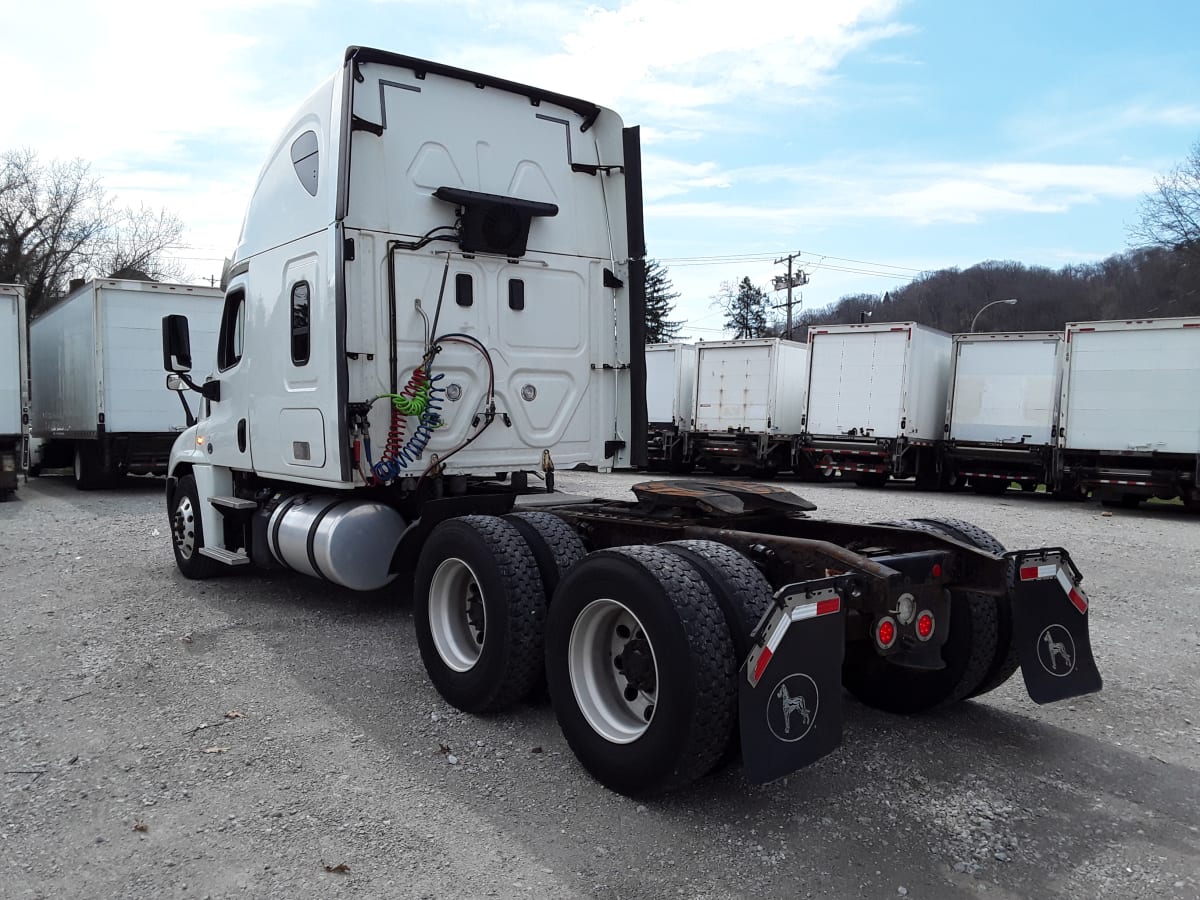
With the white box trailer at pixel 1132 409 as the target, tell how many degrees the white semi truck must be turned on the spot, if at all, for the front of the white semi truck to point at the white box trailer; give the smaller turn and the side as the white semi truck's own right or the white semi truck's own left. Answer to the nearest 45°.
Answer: approximately 90° to the white semi truck's own right

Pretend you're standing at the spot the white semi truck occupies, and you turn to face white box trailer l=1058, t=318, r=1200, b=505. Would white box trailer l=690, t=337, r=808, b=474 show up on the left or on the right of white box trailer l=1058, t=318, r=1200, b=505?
left

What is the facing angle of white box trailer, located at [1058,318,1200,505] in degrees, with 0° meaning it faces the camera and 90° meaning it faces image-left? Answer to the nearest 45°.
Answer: approximately 180°

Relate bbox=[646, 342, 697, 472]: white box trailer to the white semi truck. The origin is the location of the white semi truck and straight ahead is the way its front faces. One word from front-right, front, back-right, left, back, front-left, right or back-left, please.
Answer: front-right

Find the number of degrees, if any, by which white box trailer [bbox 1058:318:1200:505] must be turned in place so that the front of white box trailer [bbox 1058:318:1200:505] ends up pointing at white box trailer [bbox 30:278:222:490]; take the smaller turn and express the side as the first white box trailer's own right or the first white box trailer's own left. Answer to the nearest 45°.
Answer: approximately 135° to the first white box trailer's own left

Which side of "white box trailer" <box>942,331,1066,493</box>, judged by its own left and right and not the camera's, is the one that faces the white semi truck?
back

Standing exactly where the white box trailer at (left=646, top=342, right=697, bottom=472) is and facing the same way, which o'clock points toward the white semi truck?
The white semi truck is roughly at 6 o'clock from the white box trailer.

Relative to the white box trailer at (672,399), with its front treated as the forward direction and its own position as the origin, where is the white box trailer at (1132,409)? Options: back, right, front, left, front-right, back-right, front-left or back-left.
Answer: back-right

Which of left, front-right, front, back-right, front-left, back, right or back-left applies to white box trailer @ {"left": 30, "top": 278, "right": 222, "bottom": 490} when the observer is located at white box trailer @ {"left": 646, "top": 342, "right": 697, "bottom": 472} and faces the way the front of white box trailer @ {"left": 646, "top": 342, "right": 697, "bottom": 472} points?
back-left

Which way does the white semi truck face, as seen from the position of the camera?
facing away from the viewer and to the left of the viewer

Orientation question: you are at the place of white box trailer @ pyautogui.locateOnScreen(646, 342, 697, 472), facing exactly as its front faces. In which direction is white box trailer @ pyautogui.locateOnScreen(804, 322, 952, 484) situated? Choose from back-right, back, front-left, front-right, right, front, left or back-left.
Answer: back-right

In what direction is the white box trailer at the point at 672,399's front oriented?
away from the camera

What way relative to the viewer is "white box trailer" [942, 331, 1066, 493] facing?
away from the camera

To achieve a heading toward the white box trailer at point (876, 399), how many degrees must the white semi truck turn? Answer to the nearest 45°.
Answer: approximately 90° to its right
